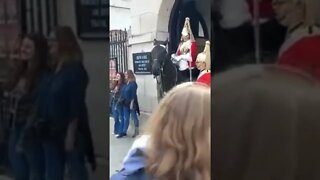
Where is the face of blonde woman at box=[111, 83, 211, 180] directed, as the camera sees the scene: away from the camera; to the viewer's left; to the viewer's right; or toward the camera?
away from the camera

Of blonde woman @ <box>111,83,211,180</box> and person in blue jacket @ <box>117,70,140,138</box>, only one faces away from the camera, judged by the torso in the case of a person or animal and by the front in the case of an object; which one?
the blonde woman

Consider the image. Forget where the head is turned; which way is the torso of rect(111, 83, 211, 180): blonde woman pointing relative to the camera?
away from the camera
